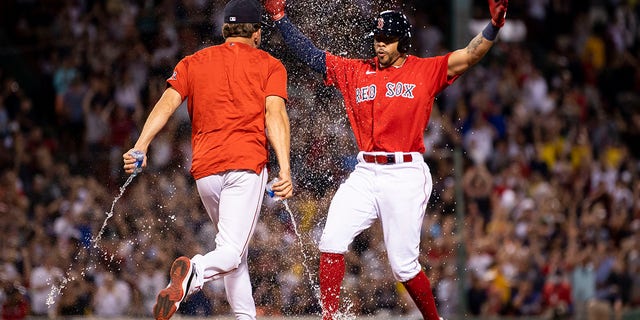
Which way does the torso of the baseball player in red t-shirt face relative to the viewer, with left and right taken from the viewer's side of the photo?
facing away from the viewer and to the right of the viewer
